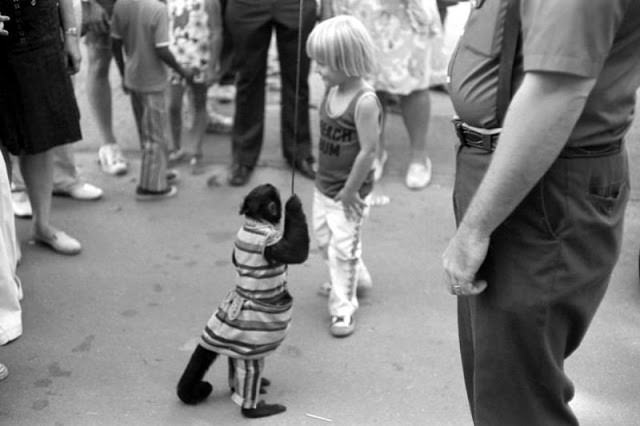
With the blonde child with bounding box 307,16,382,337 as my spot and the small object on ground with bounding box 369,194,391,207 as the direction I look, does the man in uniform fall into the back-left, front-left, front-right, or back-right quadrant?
back-right

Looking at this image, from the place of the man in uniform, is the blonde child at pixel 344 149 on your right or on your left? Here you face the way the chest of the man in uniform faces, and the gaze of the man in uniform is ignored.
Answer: on your right

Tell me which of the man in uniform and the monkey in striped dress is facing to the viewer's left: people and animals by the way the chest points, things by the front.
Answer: the man in uniform

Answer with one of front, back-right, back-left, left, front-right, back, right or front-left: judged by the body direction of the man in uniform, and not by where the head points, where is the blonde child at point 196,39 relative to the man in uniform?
front-right

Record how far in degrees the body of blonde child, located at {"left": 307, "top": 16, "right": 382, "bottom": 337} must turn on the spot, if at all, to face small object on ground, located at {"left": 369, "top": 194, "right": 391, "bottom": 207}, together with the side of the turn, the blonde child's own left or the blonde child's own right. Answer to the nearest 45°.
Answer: approximately 135° to the blonde child's own right

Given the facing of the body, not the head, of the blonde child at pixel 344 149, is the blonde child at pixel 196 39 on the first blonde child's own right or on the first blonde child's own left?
on the first blonde child's own right

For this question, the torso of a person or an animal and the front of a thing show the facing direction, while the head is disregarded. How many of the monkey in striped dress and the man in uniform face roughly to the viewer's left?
1

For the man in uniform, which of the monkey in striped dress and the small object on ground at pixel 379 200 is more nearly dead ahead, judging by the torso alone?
the monkey in striped dress

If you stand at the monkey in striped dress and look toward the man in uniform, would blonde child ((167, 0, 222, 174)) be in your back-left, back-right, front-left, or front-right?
back-left

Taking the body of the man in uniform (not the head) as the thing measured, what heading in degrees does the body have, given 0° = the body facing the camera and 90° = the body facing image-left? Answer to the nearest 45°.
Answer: approximately 90°

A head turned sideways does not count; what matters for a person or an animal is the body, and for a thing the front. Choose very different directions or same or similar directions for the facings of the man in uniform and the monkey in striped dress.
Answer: very different directions
